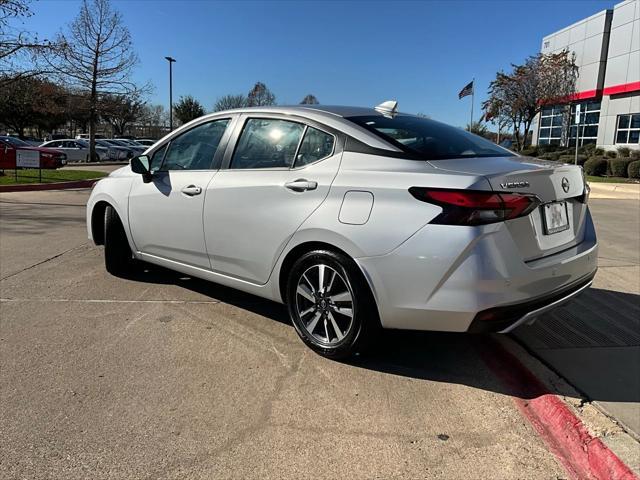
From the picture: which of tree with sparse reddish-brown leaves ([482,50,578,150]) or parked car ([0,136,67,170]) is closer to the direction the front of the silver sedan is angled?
the parked car

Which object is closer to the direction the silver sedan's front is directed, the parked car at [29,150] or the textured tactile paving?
the parked car

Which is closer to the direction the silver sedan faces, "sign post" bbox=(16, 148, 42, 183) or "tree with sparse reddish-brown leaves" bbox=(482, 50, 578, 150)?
the sign post

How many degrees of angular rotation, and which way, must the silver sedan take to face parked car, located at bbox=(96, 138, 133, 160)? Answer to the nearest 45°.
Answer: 0° — it already faces it

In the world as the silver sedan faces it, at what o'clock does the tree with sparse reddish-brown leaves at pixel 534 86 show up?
The tree with sparse reddish-brown leaves is roughly at 2 o'clock from the silver sedan.

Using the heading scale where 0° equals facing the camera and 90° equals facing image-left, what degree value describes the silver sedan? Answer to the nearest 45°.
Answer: approximately 135°

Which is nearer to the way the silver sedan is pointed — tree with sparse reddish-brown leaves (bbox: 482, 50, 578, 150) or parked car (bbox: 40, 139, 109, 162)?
the parked car
